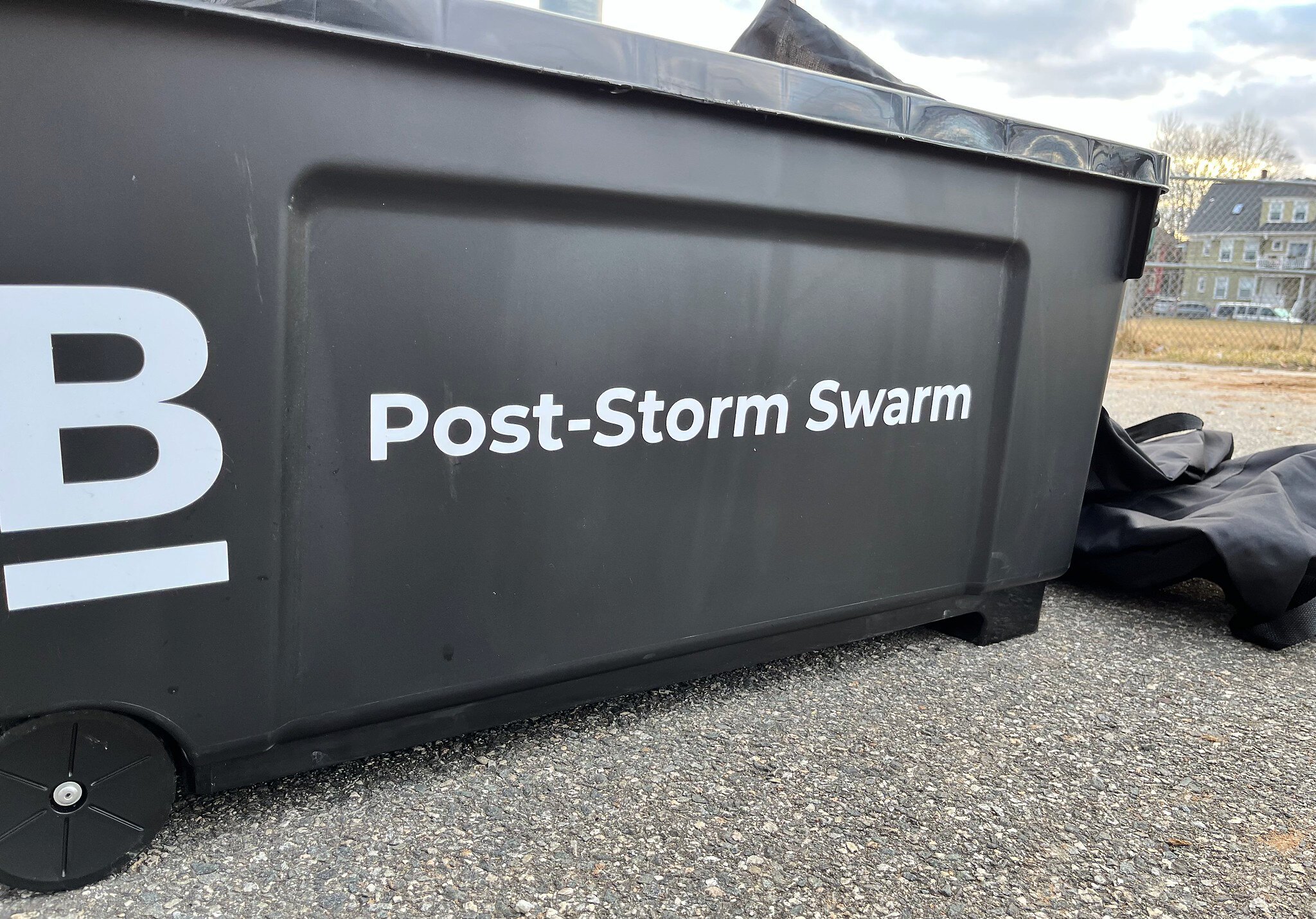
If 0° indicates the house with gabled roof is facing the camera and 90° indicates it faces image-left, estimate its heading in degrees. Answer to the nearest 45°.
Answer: approximately 0°

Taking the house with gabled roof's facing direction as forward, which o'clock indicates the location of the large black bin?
The large black bin is roughly at 12 o'clock from the house with gabled roof.
